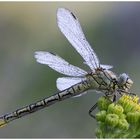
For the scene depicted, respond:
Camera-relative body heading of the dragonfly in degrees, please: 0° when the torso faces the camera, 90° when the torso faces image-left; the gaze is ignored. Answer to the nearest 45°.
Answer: approximately 270°
